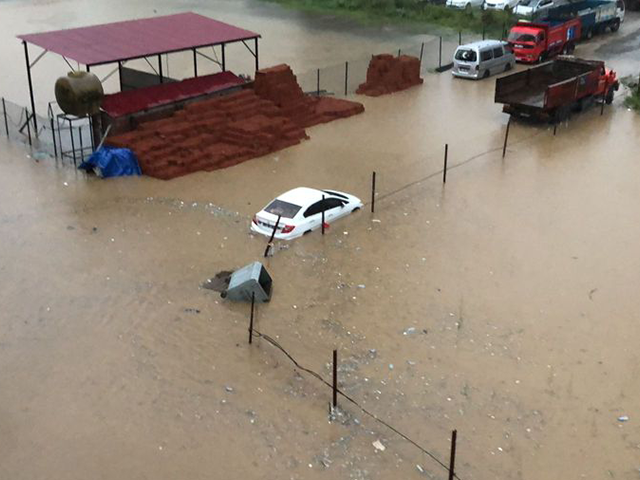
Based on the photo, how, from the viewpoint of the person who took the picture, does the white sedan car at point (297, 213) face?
facing away from the viewer and to the right of the viewer

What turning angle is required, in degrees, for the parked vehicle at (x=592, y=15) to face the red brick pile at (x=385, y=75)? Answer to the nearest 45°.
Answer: approximately 180°

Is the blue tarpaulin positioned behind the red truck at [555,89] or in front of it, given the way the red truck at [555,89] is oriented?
behind

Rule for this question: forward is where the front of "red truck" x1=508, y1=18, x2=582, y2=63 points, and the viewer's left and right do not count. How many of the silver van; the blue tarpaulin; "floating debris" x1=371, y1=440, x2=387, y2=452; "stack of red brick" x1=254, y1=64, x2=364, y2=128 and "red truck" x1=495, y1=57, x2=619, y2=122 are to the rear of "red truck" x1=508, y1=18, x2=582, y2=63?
0

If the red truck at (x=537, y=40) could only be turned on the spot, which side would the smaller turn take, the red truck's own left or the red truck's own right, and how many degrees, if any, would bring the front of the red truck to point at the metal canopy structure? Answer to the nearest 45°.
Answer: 0° — it already faces it

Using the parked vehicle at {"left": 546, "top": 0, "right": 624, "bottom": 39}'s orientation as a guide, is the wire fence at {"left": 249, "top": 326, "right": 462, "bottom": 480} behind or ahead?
ahead

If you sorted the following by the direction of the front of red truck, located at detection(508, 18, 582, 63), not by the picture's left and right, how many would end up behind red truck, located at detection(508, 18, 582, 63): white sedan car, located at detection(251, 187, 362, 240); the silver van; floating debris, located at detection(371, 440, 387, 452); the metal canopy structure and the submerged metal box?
0

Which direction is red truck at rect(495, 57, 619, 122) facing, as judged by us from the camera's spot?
facing away from the viewer and to the right of the viewer

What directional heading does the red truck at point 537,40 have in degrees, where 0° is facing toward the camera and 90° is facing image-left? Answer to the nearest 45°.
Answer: approximately 45°

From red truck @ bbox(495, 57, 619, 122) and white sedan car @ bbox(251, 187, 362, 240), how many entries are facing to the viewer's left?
0

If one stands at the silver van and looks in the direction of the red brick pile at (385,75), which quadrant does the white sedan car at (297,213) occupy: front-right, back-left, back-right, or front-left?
front-left

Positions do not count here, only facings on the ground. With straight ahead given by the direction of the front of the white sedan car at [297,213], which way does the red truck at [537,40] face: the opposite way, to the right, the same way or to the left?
the opposite way

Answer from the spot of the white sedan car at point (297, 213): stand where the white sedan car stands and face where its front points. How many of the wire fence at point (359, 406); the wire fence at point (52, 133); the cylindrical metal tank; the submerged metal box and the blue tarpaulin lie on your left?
3

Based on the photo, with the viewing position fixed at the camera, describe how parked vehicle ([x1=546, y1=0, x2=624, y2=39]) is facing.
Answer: facing the viewer and to the left of the viewer

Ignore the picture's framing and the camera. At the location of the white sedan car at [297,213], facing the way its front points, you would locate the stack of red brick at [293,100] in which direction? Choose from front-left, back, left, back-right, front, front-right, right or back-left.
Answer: front-left

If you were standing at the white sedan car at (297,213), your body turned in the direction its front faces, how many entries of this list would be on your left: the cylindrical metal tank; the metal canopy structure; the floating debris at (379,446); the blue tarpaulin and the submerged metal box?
3

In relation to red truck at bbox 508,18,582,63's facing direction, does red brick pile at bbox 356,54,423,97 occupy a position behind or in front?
in front

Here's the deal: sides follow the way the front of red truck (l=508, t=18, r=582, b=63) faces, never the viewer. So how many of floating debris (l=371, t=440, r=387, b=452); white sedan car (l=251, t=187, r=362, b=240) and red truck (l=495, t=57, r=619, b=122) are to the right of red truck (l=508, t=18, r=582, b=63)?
0

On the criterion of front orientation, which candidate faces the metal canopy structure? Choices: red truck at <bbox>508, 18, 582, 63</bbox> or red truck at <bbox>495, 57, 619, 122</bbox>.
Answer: red truck at <bbox>508, 18, 582, 63</bbox>

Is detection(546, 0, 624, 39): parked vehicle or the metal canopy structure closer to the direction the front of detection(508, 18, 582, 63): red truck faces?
the metal canopy structure

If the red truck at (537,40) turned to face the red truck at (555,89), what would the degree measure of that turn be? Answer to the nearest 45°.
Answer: approximately 45° to its left

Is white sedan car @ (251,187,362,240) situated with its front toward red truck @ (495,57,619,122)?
yes
